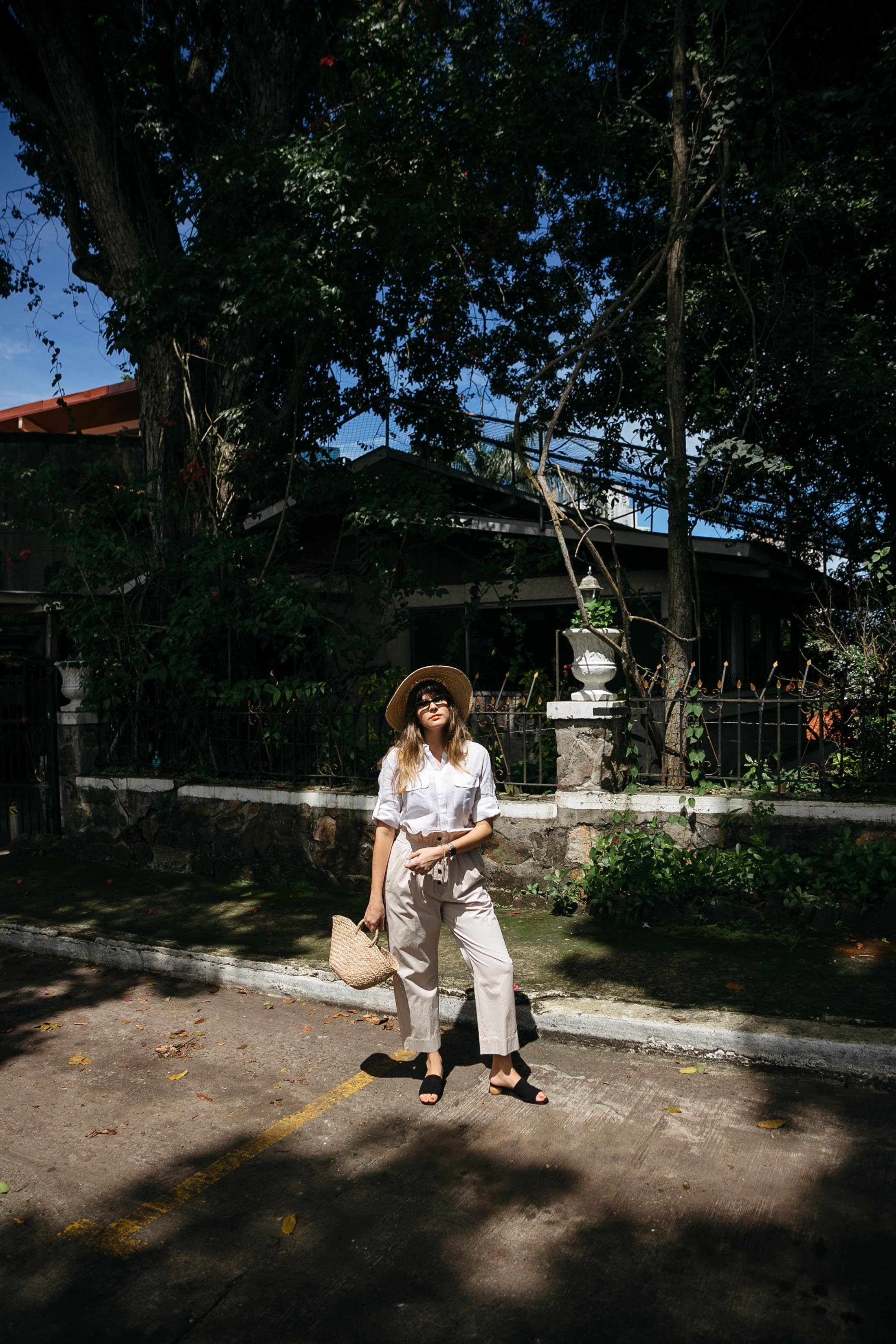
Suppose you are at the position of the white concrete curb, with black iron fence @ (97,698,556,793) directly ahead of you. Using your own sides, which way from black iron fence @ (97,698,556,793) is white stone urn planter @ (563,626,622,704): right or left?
right

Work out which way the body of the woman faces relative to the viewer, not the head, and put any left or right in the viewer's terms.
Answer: facing the viewer

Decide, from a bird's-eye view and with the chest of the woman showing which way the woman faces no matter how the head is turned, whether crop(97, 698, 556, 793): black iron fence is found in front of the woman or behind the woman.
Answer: behind

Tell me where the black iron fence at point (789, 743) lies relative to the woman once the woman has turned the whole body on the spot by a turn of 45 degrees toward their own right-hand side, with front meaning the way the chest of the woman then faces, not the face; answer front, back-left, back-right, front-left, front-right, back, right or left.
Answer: back

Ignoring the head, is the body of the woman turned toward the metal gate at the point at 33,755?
no

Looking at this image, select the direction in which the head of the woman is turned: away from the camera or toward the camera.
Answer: toward the camera

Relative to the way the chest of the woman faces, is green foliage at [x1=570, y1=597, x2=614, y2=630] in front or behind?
behind

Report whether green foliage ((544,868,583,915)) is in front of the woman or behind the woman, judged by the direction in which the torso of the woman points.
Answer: behind

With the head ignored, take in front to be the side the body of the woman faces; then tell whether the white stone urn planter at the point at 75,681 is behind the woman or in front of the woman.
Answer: behind

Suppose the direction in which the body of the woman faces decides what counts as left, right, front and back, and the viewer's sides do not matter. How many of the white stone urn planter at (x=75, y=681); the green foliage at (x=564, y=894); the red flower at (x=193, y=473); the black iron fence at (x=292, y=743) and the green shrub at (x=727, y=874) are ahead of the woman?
0

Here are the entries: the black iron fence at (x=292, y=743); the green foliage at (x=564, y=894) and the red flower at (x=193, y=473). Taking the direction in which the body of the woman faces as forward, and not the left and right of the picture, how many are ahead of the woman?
0

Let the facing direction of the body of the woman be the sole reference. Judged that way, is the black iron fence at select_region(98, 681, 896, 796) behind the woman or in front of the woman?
behind
